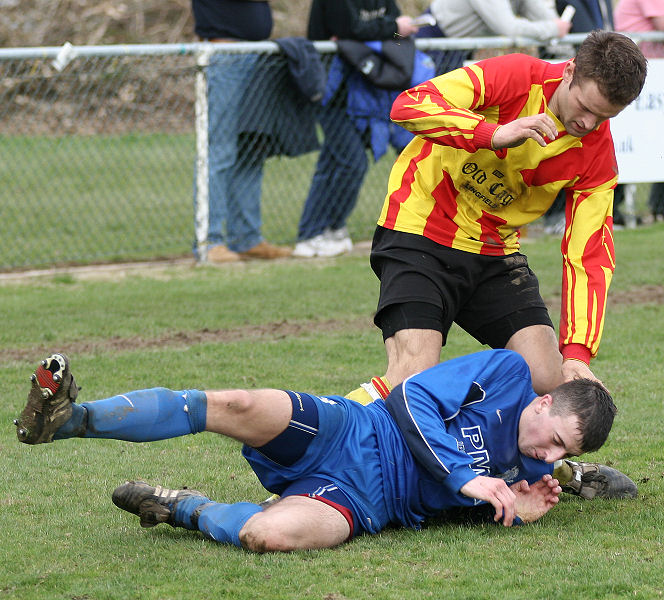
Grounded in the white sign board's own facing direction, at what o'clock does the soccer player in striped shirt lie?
The soccer player in striped shirt is roughly at 12 o'clock from the white sign board.

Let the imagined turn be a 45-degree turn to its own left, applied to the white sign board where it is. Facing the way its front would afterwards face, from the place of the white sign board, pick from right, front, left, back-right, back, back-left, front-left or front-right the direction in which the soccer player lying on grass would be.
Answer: front-right

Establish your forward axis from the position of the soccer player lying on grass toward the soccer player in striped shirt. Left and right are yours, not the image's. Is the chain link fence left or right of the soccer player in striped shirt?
left

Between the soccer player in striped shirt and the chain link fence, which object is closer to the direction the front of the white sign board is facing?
the soccer player in striped shirt

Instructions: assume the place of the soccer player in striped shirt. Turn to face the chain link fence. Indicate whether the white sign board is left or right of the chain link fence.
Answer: right

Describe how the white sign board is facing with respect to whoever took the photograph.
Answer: facing the viewer
